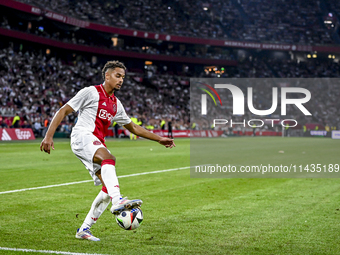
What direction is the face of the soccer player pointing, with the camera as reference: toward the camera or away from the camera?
toward the camera

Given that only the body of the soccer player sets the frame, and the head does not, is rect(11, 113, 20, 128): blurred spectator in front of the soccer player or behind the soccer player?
behind

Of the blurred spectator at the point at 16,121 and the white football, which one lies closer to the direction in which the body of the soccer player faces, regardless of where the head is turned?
the white football

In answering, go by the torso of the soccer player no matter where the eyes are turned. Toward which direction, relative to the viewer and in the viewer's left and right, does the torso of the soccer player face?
facing the viewer and to the right of the viewer

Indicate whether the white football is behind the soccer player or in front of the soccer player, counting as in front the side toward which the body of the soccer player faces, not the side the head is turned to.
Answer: in front
